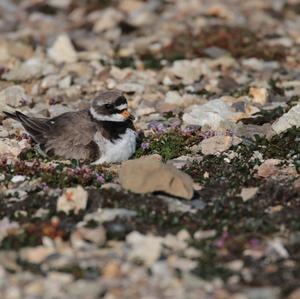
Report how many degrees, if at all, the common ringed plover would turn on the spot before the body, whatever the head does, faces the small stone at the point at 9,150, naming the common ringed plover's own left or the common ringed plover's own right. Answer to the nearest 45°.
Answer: approximately 135° to the common ringed plover's own right

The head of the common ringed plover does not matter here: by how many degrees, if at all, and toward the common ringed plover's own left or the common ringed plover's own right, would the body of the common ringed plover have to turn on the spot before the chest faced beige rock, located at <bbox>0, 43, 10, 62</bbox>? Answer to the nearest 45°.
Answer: approximately 135° to the common ringed plover's own left

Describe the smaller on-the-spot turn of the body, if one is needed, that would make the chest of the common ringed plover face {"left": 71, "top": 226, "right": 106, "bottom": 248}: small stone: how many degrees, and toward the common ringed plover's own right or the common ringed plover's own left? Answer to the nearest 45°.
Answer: approximately 45° to the common ringed plover's own right

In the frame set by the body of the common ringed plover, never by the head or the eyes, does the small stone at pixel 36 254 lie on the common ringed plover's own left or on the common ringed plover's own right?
on the common ringed plover's own right

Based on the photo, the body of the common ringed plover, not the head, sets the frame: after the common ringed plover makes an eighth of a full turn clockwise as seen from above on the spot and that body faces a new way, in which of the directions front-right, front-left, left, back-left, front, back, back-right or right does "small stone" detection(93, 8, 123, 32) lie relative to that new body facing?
back

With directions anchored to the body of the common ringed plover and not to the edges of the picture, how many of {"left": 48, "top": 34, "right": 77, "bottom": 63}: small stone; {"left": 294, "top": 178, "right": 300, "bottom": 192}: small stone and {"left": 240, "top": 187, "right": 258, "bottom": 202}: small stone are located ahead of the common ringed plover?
2

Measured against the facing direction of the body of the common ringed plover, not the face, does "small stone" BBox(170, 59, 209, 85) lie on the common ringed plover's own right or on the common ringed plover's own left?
on the common ringed plover's own left

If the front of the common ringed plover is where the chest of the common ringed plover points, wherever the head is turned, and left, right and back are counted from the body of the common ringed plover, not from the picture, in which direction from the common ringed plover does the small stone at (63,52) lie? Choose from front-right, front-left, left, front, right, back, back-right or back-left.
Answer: back-left

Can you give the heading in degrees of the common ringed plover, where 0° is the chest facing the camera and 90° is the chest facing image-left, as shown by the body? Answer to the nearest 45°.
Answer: approximately 315°
